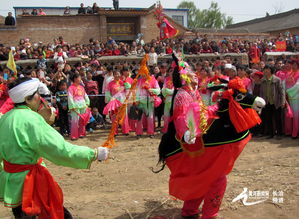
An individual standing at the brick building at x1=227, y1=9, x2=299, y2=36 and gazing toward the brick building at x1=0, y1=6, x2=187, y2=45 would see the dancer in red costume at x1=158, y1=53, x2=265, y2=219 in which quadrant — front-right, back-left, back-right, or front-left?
front-left

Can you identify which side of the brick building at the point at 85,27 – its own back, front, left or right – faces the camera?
front

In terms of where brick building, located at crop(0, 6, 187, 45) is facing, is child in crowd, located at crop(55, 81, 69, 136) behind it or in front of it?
in front

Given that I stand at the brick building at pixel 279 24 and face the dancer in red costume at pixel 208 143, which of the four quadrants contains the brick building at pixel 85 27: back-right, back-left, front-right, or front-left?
front-right

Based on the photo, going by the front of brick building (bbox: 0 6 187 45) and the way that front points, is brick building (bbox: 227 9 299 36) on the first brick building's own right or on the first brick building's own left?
on the first brick building's own left

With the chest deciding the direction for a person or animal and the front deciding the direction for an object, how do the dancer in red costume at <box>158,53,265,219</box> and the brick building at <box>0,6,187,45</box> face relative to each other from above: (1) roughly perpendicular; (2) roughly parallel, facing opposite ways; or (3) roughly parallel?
roughly perpendicular

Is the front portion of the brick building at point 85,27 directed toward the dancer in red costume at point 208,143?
yes
